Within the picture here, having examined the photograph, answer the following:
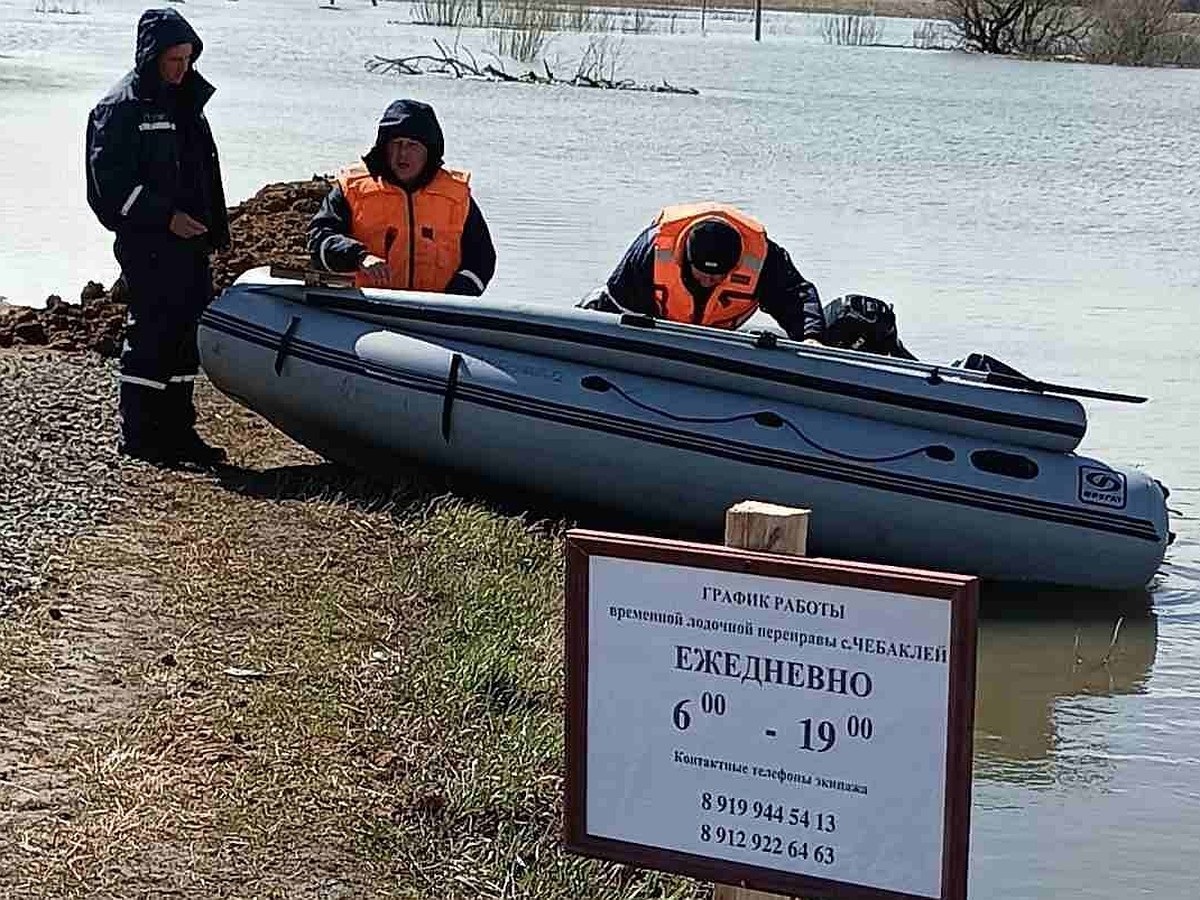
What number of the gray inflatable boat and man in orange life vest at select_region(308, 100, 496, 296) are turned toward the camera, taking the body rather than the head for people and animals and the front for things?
1

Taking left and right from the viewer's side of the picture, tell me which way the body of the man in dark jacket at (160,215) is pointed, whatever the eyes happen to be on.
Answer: facing the viewer and to the right of the viewer

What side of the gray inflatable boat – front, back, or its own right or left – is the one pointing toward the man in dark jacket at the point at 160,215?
front

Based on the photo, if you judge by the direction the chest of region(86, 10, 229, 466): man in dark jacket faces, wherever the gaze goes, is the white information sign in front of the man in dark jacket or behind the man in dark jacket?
in front

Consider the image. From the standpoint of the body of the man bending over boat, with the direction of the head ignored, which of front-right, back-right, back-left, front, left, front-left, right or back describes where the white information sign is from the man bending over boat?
front

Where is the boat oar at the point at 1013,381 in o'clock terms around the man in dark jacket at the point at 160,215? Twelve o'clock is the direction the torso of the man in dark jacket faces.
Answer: The boat oar is roughly at 11 o'clock from the man in dark jacket.

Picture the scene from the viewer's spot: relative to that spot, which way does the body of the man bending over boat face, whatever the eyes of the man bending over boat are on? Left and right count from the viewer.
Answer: facing the viewer

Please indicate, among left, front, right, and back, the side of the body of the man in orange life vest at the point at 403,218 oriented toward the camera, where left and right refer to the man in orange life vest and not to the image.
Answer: front

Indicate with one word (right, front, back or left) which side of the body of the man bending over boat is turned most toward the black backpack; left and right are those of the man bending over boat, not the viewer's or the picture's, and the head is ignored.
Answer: left

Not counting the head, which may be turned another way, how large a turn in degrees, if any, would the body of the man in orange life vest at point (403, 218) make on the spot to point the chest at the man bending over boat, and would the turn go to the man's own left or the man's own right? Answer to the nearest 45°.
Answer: approximately 90° to the man's own left

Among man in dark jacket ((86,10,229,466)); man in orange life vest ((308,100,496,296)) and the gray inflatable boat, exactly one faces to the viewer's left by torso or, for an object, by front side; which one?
the gray inflatable boat

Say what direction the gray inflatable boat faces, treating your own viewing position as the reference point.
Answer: facing to the left of the viewer

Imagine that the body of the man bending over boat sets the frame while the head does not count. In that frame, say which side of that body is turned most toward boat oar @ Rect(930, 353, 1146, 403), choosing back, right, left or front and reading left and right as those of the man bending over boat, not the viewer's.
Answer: left

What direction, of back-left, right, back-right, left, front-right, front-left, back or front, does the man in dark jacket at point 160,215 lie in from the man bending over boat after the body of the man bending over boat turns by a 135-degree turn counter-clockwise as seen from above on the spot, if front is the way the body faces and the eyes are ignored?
back-left

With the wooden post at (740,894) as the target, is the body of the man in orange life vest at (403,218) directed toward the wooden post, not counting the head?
yes

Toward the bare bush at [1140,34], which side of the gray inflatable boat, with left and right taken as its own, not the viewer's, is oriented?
right
